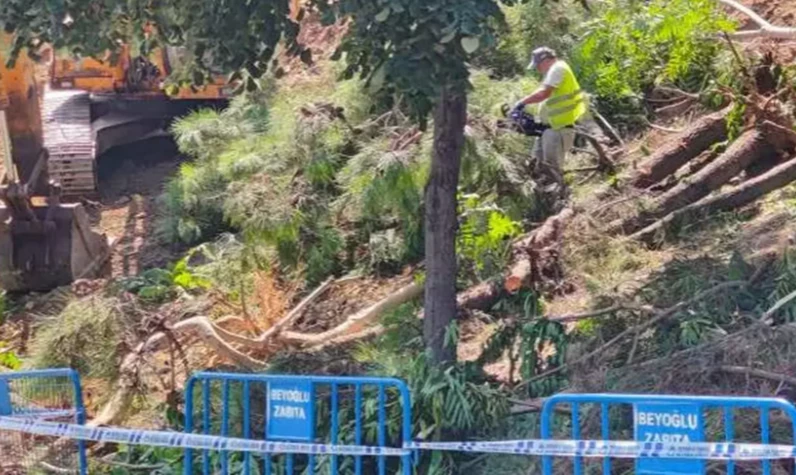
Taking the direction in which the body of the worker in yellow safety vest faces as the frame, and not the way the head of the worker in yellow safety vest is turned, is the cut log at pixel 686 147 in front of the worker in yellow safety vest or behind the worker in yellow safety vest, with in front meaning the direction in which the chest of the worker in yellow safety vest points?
behind

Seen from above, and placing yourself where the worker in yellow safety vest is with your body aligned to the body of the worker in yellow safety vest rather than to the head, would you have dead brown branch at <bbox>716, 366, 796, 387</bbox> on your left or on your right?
on your left

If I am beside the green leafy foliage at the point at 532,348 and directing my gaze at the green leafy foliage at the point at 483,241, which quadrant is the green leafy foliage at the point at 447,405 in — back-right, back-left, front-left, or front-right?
back-left

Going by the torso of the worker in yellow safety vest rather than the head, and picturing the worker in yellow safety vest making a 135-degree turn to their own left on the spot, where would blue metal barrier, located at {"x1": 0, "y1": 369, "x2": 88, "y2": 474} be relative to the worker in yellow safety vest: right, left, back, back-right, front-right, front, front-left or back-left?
right

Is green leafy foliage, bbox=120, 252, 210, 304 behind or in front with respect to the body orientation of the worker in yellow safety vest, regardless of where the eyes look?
in front

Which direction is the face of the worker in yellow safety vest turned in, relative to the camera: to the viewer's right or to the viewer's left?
to the viewer's left

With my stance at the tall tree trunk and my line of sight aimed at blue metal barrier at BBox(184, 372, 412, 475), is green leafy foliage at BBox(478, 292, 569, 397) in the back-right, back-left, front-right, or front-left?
back-left

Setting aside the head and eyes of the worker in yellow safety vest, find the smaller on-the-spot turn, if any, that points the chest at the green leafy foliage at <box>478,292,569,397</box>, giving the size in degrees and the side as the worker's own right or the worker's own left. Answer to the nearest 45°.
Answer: approximately 90° to the worker's own left

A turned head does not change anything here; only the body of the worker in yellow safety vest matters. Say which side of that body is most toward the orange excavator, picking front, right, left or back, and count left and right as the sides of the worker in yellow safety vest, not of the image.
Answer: front

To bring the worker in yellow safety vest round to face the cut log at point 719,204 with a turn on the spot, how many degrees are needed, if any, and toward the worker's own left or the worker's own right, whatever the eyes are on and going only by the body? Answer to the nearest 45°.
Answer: approximately 135° to the worker's own left

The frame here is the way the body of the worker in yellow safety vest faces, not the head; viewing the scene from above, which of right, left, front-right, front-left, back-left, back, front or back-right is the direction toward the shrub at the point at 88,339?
front-left

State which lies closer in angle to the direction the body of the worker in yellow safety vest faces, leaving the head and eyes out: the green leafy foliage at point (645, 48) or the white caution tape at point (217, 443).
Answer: the white caution tape

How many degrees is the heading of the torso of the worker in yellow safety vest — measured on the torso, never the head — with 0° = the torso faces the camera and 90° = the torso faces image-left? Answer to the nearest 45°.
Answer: approximately 90°
